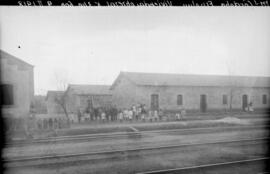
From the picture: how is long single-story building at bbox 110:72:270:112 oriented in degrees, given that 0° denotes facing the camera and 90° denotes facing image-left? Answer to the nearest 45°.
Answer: approximately 0°

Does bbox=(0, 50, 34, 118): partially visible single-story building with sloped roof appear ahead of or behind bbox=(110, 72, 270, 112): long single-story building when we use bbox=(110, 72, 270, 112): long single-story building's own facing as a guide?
ahead
